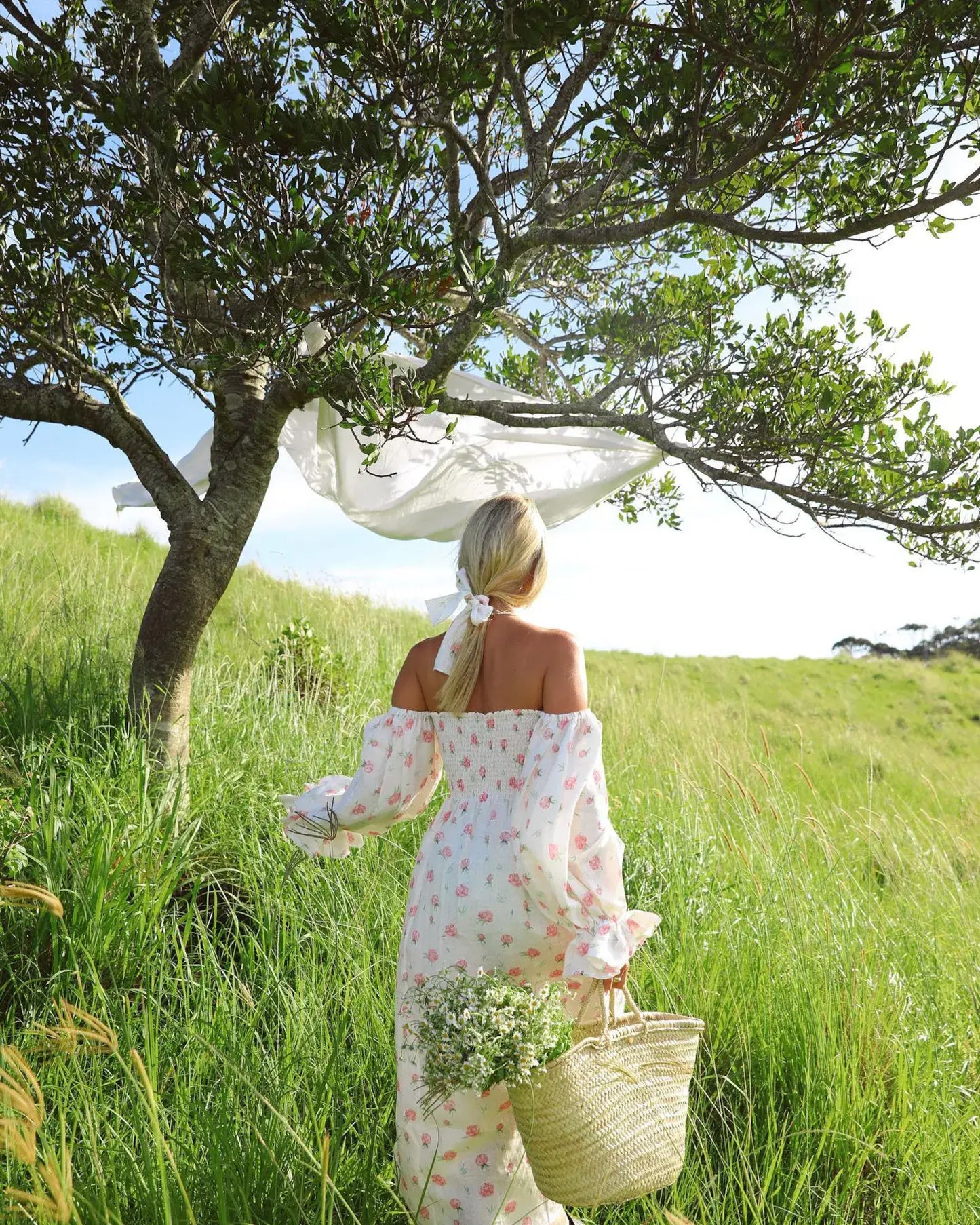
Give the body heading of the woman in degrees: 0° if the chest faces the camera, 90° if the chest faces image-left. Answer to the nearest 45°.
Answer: approximately 180°

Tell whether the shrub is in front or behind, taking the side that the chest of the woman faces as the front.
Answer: in front

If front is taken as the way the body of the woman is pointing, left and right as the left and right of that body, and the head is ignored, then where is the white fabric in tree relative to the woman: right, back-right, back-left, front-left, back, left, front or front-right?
front

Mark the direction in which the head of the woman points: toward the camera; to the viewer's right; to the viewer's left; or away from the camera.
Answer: away from the camera
